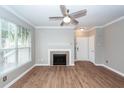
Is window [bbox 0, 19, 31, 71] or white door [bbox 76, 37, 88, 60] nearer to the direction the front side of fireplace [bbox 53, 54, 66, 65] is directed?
the window

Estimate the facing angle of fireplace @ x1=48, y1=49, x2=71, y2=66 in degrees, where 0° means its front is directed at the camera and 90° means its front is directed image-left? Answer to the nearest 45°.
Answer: approximately 0°

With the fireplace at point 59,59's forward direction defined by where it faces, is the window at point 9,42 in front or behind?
in front

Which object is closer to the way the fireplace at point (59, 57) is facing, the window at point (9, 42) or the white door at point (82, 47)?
the window

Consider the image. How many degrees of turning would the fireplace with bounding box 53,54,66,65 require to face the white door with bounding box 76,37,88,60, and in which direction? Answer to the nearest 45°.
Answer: approximately 135° to its left

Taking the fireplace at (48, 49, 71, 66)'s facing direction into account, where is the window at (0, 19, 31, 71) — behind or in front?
in front

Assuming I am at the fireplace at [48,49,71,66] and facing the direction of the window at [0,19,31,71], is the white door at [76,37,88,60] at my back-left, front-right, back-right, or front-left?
back-left
